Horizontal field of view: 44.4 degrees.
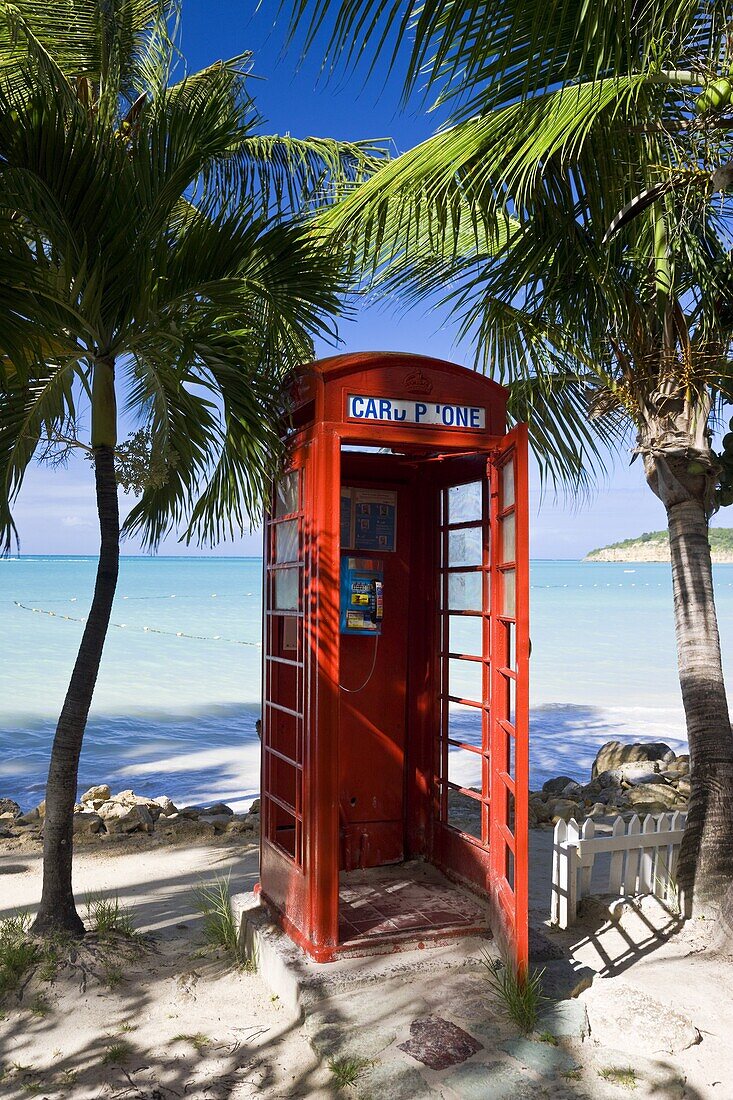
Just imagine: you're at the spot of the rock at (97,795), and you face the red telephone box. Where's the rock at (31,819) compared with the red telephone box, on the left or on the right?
right

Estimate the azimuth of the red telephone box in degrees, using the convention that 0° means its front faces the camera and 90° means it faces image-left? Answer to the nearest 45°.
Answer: approximately 315°

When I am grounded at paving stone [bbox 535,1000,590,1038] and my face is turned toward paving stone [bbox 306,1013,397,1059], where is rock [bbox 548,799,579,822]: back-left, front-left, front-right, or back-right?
back-right

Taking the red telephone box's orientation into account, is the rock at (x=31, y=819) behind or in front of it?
behind

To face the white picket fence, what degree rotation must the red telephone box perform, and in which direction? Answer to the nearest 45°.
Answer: approximately 90° to its left

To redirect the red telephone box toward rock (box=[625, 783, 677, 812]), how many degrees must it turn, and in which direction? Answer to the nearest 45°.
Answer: approximately 90° to its left

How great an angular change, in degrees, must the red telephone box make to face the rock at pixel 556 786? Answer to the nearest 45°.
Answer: approximately 135° to its left

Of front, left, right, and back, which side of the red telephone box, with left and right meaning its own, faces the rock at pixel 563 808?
left
